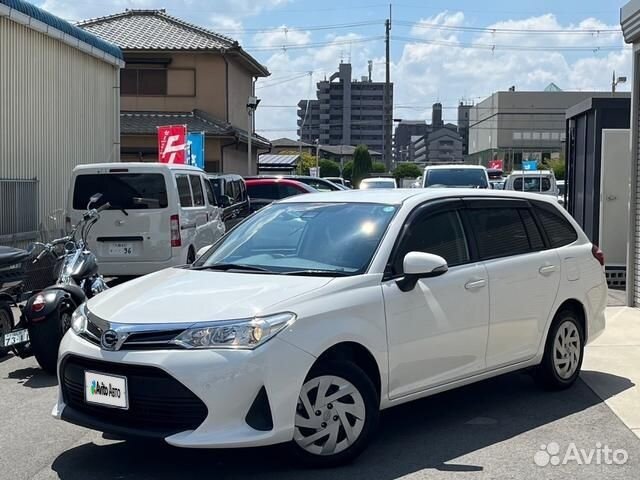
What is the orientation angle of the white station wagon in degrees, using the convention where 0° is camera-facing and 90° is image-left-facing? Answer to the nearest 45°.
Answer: approximately 45°

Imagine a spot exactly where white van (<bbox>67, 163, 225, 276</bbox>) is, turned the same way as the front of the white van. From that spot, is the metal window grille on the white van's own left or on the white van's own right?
on the white van's own left

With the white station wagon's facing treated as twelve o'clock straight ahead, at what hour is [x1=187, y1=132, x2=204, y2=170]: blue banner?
The blue banner is roughly at 4 o'clock from the white station wagon.

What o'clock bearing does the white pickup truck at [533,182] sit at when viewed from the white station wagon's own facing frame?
The white pickup truck is roughly at 5 o'clock from the white station wagon.

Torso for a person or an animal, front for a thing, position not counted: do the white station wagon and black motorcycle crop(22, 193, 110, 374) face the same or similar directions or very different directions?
very different directions

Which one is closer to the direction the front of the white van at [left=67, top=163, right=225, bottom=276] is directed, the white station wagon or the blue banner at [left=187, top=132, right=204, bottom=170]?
the blue banner

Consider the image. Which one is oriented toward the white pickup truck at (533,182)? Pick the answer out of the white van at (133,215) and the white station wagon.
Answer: the white van at (133,215)

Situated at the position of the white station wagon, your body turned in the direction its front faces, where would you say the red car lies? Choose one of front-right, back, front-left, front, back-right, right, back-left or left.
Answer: back-right

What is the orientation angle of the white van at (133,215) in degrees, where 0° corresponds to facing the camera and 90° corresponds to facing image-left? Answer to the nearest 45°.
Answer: approximately 225°
